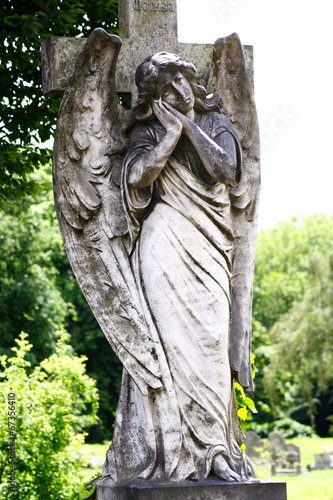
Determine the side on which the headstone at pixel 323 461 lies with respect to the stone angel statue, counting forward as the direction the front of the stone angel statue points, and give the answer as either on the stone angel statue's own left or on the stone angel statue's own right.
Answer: on the stone angel statue's own left

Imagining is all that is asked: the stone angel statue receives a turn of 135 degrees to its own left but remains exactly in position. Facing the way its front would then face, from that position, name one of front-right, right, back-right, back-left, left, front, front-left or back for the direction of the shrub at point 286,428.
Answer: front

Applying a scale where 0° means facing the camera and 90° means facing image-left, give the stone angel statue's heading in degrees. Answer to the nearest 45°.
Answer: approximately 315°

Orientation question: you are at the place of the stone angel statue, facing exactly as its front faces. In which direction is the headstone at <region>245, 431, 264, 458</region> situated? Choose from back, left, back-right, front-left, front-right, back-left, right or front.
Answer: back-left

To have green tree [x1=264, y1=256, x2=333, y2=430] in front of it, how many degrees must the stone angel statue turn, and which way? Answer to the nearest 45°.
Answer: approximately 135° to its left
